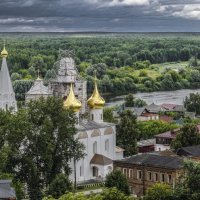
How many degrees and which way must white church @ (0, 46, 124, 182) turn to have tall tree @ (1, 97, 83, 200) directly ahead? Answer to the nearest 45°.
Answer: approximately 45° to its right

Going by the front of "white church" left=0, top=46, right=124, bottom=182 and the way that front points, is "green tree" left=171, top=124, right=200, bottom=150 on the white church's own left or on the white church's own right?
on the white church's own left

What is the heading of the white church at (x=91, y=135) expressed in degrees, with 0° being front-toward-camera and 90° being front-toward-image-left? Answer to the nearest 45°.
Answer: approximately 0°

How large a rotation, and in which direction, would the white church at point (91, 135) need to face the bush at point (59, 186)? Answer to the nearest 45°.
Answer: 0° — it already faces it
